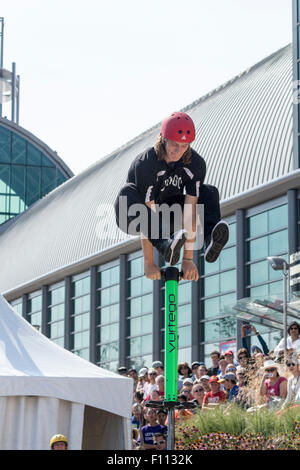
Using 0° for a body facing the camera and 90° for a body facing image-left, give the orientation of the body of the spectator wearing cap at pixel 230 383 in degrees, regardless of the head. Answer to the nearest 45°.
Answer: approximately 45°

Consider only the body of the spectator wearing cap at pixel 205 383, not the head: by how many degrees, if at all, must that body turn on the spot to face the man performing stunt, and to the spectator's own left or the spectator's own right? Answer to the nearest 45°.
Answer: approximately 45° to the spectator's own left

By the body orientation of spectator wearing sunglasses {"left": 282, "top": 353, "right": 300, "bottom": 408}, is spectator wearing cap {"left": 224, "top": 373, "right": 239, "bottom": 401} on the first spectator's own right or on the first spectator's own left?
on the first spectator's own right

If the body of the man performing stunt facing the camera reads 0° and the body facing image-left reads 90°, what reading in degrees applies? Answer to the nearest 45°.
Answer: approximately 0°

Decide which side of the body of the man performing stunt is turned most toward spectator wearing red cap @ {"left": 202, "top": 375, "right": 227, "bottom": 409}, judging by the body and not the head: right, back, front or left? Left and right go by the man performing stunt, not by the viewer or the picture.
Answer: back

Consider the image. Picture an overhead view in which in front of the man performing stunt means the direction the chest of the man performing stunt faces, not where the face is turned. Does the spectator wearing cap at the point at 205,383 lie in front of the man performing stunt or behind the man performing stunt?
behind

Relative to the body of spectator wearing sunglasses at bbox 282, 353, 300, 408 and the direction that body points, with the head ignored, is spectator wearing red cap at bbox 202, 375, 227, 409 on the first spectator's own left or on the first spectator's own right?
on the first spectator's own right

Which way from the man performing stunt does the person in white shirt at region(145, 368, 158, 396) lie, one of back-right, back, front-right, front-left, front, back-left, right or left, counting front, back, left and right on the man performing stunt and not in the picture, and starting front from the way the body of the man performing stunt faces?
back

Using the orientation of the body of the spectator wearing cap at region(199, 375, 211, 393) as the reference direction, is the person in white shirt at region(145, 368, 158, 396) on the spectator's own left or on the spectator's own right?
on the spectator's own right
